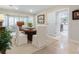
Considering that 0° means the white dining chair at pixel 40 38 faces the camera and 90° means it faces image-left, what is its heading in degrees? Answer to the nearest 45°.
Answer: approximately 135°

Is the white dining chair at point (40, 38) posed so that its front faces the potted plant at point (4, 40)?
no
